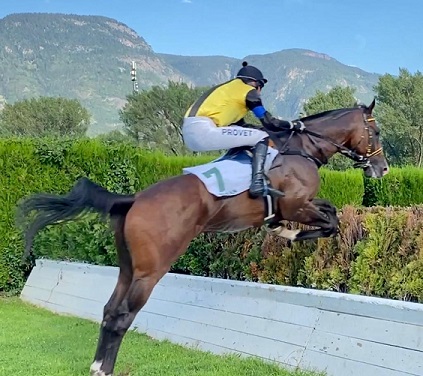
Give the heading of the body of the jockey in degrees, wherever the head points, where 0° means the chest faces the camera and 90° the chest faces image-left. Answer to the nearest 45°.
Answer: approximately 270°

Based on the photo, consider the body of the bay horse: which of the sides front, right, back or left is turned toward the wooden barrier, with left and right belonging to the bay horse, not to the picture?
front

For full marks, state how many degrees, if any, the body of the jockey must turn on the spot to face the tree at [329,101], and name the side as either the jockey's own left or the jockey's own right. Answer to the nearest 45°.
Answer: approximately 90° to the jockey's own left

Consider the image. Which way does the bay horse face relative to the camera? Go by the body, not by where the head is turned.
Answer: to the viewer's right

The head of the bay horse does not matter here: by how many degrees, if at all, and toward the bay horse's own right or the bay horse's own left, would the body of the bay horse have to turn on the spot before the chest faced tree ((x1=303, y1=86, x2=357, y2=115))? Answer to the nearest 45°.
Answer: approximately 90° to the bay horse's own left
